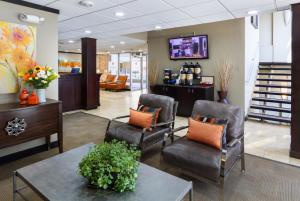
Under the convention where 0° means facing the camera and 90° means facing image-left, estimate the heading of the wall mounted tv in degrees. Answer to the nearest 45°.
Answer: approximately 0°

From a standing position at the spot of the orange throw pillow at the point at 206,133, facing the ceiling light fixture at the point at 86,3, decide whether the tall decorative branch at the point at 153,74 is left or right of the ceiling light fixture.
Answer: right

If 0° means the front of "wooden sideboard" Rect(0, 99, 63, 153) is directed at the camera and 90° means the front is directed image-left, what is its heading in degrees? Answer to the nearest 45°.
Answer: approximately 315°

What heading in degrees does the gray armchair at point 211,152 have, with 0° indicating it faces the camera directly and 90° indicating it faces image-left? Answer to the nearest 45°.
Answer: approximately 45°
